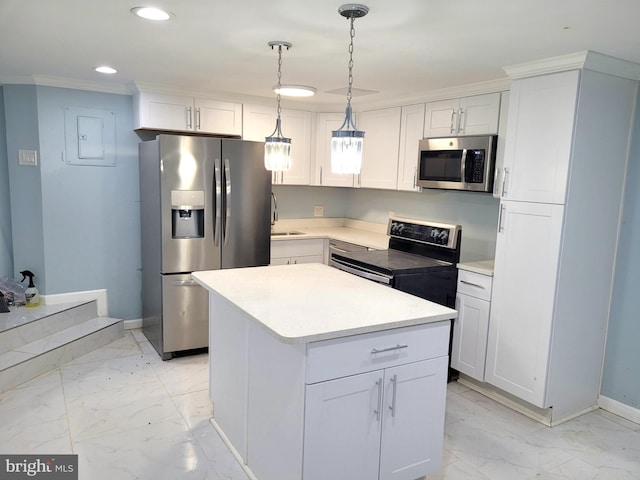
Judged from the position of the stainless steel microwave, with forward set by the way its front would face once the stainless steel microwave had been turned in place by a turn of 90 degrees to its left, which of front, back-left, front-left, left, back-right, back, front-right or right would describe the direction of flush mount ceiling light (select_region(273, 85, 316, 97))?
back-right

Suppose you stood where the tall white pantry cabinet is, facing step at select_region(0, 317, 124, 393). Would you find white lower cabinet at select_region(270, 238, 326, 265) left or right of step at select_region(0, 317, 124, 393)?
right

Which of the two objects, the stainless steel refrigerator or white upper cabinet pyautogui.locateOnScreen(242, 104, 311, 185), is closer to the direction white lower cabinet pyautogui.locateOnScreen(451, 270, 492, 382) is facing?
the stainless steel refrigerator

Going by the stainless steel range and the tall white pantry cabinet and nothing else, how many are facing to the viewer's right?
0

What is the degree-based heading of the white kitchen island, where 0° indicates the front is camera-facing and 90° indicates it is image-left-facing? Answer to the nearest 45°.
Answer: approximately 315°

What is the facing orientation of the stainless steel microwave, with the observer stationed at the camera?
facing the viewer and to the left of the viewer

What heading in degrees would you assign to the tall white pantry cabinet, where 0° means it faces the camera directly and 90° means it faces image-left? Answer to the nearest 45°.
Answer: approximately 45°
